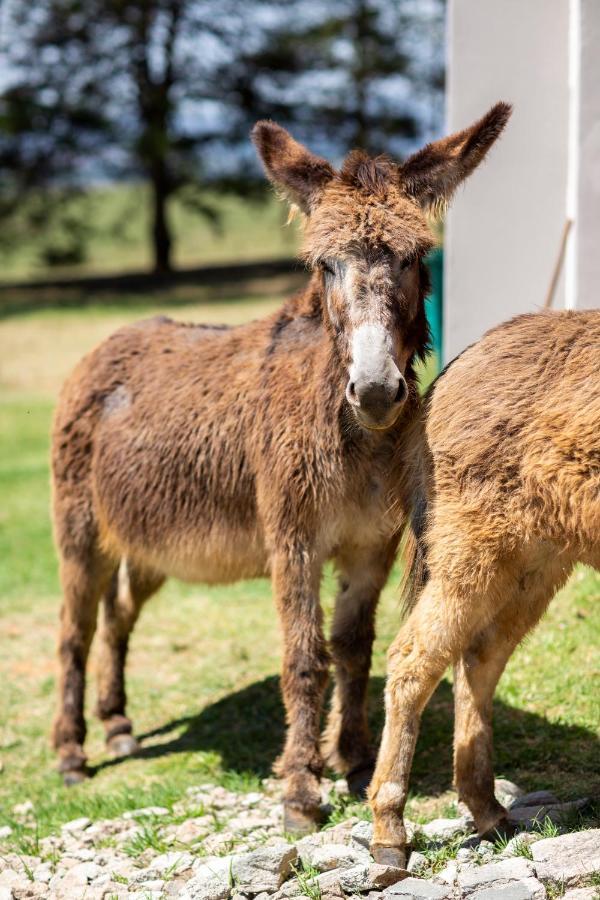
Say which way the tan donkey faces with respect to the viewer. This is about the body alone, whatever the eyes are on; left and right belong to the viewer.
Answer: facing to the right of the viewer

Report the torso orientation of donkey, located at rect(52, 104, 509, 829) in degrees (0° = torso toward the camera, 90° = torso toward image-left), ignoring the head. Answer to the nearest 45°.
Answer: approximately 315°

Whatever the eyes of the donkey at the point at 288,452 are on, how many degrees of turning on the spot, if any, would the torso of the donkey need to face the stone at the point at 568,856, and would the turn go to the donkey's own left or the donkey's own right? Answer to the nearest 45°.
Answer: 0° — it already faces it

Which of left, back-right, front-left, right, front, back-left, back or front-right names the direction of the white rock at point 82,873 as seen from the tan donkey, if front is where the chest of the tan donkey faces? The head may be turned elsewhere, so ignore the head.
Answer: back
